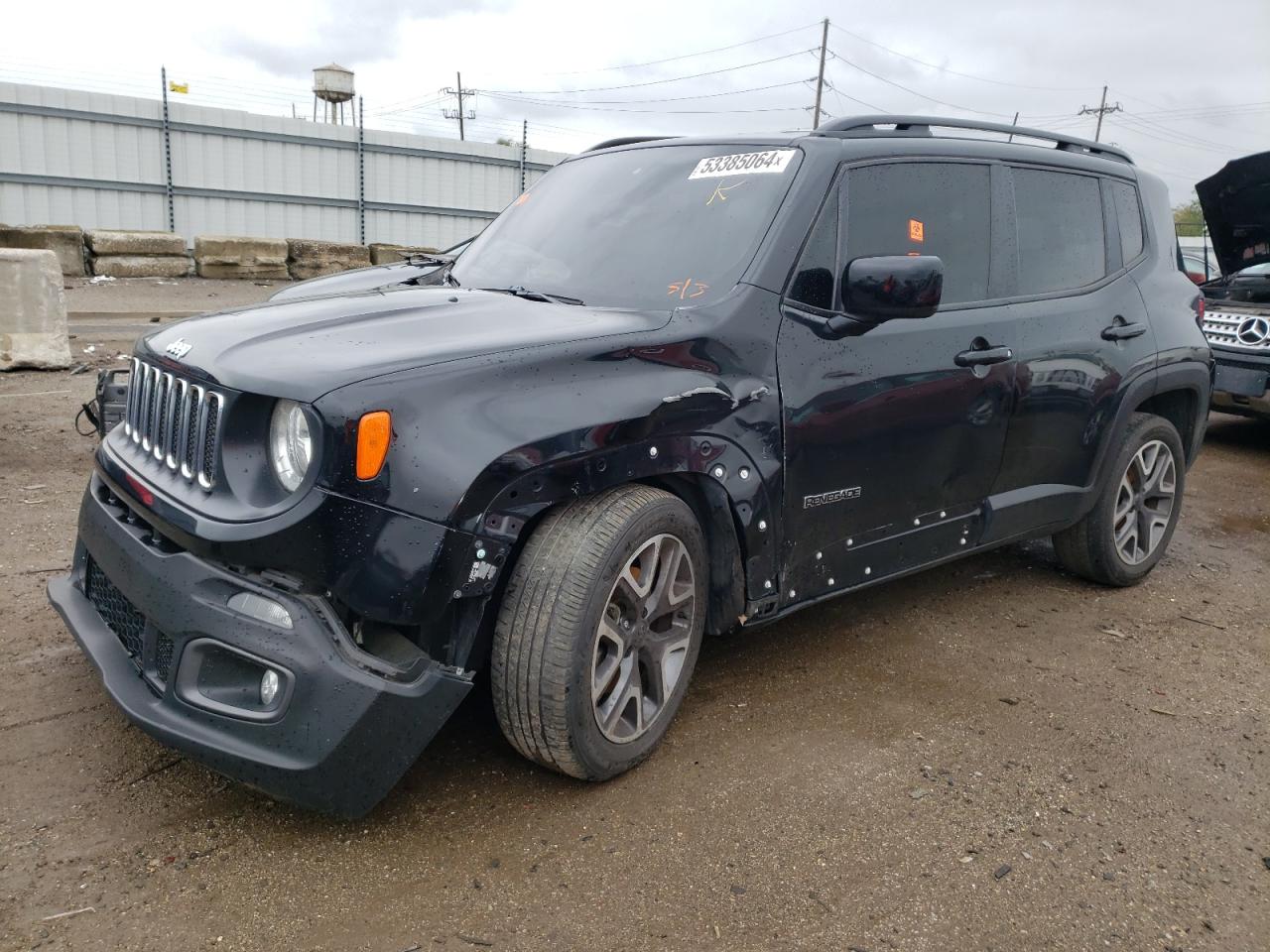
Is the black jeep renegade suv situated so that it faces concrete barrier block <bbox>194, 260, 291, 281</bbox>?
no

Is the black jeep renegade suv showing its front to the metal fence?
no

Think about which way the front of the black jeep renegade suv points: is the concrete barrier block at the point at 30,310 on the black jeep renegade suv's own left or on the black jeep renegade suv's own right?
on the black jeep renegade suv's own right

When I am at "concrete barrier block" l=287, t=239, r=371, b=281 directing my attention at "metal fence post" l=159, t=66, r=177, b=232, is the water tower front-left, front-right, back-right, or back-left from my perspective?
front-right

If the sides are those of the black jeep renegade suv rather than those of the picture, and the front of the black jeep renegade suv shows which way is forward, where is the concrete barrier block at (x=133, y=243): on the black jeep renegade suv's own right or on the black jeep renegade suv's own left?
on the black jeep renegade suv's own right

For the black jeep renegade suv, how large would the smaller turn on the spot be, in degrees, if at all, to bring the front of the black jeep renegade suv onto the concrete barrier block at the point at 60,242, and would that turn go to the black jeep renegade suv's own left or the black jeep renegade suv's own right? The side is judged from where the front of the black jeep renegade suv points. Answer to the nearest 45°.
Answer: approximately 90° to the black jeep renegade suv's own right

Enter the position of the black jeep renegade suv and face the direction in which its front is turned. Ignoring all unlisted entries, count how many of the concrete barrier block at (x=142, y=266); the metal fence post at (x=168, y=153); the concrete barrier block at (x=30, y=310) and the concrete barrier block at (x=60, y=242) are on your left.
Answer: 0

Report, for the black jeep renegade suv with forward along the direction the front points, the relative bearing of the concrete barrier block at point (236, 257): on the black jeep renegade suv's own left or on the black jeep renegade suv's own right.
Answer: on the black jeep renegade suv's own right

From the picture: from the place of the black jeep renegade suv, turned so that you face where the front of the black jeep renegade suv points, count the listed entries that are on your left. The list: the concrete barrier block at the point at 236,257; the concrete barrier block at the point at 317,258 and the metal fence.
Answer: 0

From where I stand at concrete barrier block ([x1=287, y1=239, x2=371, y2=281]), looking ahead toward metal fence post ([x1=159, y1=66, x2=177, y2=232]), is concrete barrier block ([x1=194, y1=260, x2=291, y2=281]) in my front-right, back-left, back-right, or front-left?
front-left

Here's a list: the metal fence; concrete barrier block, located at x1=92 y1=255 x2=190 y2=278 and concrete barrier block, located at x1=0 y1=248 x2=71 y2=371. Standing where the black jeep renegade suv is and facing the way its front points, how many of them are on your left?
0

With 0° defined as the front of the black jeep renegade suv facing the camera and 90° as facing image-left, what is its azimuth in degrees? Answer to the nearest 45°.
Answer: approximately 45°

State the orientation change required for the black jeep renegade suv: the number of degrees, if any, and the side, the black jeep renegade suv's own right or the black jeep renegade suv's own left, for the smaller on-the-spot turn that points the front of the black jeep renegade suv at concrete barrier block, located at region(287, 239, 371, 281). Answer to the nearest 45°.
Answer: approximately 135° to the black jeep renegade suv's own right
